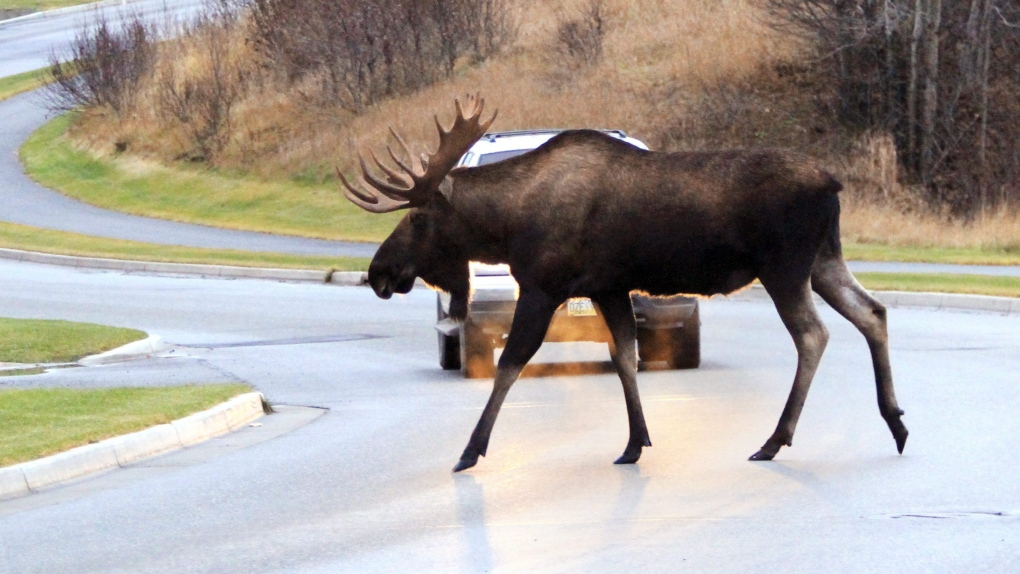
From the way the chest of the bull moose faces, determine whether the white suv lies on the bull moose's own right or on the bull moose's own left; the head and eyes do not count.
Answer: on the bull moose's own right

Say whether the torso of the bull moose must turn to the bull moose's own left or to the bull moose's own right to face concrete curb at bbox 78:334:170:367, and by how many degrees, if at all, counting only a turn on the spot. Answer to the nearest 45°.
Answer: approximately 45° to the bull moose's own right

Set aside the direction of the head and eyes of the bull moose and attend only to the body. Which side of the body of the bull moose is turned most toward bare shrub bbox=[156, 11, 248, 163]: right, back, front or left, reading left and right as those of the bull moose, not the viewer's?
right

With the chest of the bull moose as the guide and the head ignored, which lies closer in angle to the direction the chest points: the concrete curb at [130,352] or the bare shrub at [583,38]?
the concrete curb

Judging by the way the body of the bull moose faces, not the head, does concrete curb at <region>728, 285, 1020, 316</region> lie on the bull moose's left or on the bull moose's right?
on the bull moose's right

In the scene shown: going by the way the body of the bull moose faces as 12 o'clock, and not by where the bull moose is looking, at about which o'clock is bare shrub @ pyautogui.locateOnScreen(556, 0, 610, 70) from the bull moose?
The bare shrub is roughly at 3 o'clock from the bull moose.

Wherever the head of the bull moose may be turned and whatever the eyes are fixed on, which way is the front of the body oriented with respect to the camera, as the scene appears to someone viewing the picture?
to the viewer's left

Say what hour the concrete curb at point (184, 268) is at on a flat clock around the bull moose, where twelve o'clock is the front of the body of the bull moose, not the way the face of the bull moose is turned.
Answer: The concrete curb is roughly at 2 o'clock from the bull moose.

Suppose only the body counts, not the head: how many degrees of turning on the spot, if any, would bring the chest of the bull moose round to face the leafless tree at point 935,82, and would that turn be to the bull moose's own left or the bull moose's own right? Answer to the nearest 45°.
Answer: approximately 90° to the bull moose's own right

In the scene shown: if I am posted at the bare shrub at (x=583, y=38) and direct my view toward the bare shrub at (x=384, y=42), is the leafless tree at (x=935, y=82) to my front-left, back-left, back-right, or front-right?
back-left

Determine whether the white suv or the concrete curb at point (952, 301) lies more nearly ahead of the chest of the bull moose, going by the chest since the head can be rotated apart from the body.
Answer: the white suv
